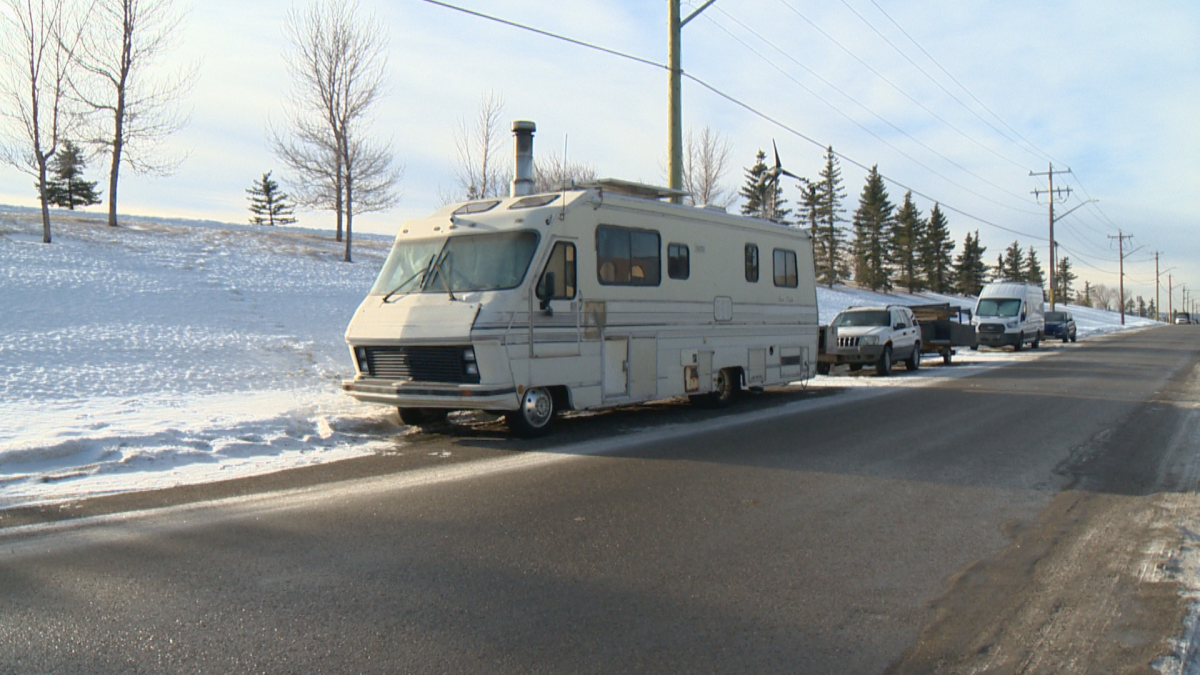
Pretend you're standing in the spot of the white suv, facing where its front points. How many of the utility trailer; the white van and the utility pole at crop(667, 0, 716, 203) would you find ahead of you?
1

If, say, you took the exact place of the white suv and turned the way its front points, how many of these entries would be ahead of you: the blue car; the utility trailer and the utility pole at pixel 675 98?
1

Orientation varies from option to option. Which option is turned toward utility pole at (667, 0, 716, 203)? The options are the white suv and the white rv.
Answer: the white suv

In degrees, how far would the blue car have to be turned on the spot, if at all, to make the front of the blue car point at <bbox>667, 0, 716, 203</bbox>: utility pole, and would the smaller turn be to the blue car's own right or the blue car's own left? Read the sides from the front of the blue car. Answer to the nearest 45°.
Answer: approximately 45° to the blue car's own left

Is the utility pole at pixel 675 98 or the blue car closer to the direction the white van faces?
the utility pole

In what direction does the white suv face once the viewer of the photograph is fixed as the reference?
facing the viewer and to the left of the viewer

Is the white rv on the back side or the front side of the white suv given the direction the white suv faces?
on the front side

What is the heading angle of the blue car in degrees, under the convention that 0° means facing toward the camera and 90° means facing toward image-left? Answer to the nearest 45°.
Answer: approximately 45°

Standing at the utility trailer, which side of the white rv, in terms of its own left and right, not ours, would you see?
back

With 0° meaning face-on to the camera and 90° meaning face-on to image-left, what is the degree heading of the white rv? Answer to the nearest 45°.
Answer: approximately 45°

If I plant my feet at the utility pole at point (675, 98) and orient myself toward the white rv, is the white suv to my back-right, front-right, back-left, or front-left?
back-left

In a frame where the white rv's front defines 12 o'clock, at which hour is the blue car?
The blue car is roughly at 6 o'clock from the white rv.

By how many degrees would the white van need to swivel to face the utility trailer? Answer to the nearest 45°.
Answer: approximately 45° to its left

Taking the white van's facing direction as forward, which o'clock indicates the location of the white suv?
The white suv is roughly at 11 o'clock from the white van.

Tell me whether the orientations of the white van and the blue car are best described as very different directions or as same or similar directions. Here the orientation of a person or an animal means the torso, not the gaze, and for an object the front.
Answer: same or similar directions

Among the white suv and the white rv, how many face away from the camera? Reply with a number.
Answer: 0

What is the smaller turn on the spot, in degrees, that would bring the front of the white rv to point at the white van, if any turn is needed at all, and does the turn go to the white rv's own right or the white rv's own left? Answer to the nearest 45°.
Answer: approximately 180°

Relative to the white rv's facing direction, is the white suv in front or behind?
behind

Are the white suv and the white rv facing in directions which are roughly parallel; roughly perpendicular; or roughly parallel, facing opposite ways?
roughly parallel
